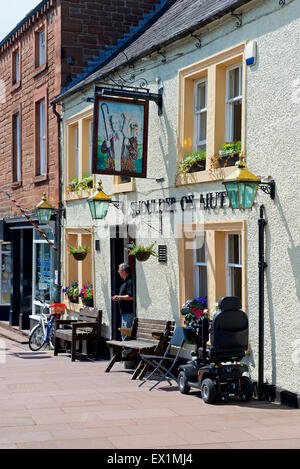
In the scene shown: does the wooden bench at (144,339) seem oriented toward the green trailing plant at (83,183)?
no

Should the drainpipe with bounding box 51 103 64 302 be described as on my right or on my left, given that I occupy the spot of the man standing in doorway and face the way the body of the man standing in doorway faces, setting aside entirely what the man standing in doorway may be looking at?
on my right

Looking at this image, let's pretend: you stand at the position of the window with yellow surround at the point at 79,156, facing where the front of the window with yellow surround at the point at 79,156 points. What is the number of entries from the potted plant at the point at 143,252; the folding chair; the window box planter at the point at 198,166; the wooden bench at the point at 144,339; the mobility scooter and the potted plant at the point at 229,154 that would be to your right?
0

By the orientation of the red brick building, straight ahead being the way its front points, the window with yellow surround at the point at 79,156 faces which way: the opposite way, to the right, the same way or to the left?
the same way

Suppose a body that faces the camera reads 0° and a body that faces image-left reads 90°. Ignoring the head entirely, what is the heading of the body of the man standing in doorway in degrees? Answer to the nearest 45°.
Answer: approximately 90°

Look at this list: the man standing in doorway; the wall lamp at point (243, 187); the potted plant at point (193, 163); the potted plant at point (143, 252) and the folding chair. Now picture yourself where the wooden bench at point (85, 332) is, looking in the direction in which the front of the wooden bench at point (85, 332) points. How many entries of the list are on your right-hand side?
0

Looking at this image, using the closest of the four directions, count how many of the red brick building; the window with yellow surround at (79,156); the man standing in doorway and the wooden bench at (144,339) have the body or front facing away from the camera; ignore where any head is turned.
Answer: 0

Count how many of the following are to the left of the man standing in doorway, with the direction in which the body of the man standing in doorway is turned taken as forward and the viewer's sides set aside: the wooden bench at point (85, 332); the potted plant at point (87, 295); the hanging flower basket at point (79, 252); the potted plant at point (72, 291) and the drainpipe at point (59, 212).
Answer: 0

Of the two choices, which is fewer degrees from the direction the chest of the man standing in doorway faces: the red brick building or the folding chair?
the red brick building

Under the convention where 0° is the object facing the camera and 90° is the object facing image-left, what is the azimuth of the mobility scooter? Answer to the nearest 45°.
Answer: approximately 135°

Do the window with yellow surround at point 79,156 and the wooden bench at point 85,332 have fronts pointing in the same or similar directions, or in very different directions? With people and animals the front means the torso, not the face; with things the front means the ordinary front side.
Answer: same or similar directions

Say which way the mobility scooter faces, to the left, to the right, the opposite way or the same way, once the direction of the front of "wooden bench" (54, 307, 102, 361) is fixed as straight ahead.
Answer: to the right

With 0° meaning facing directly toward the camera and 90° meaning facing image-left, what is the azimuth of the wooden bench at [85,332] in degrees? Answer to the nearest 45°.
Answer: approximately 45°

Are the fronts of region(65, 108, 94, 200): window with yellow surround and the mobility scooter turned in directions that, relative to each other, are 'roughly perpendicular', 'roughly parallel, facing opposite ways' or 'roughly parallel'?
roughly perpendicular

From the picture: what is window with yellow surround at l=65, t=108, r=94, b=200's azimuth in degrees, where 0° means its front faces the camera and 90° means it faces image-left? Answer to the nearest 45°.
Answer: approximately 45°
